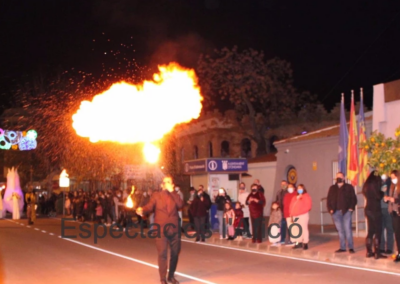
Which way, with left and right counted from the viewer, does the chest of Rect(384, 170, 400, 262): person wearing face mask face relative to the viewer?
facing the viewer and to the left of the viewer

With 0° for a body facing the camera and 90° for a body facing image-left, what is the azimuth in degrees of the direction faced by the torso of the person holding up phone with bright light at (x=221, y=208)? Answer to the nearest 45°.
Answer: approximately 0°

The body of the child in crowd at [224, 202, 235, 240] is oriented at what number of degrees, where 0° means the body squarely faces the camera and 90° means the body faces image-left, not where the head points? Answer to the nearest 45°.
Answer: approximately 45°

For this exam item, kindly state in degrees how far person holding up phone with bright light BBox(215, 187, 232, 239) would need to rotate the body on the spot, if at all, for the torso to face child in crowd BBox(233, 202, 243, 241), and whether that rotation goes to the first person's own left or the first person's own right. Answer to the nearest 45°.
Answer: approximately 45° to the first person's own left

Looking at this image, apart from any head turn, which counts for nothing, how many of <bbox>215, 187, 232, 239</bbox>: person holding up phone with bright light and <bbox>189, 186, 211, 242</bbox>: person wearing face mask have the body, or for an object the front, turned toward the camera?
2

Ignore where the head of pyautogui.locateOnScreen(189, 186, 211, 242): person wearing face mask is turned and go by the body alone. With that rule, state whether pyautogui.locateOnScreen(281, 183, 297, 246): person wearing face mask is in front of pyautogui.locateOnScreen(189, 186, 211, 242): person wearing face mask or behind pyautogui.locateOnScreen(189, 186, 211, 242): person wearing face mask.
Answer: in front

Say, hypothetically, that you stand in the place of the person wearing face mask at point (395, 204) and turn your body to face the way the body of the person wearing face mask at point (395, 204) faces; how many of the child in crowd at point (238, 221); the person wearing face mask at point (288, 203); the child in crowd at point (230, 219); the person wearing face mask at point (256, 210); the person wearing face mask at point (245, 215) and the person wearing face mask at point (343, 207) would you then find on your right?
6

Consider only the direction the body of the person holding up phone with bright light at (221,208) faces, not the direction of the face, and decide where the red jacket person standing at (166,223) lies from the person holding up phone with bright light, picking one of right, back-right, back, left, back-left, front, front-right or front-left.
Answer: front

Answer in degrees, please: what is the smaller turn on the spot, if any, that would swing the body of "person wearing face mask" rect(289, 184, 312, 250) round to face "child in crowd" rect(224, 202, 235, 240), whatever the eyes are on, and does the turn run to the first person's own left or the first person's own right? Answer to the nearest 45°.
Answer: approximately 90° to the first person's own right

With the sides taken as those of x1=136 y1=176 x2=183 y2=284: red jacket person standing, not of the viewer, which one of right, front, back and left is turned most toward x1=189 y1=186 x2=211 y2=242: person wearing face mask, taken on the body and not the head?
back

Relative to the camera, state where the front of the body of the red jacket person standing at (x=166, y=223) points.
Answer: toward the camera

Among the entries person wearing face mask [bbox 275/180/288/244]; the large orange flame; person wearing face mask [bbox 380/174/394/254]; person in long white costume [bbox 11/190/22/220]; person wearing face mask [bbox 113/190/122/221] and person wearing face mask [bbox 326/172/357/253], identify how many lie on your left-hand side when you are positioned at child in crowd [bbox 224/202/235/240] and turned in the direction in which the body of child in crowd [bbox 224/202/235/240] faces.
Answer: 3

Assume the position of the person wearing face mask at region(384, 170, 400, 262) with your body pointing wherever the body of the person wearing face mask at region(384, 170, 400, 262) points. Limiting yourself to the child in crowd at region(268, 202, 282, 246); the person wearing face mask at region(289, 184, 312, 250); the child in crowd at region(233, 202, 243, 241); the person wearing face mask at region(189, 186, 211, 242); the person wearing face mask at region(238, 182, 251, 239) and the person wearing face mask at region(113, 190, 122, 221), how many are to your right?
6

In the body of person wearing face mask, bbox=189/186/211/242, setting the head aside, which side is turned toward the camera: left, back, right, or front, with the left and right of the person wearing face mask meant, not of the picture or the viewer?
front

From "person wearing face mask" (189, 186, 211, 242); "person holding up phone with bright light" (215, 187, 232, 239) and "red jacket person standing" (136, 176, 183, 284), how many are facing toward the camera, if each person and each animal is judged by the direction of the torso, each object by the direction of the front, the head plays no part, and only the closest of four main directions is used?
3

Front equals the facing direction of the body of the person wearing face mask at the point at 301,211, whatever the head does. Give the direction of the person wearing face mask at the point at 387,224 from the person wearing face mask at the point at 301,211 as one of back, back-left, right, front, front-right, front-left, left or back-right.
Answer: left
